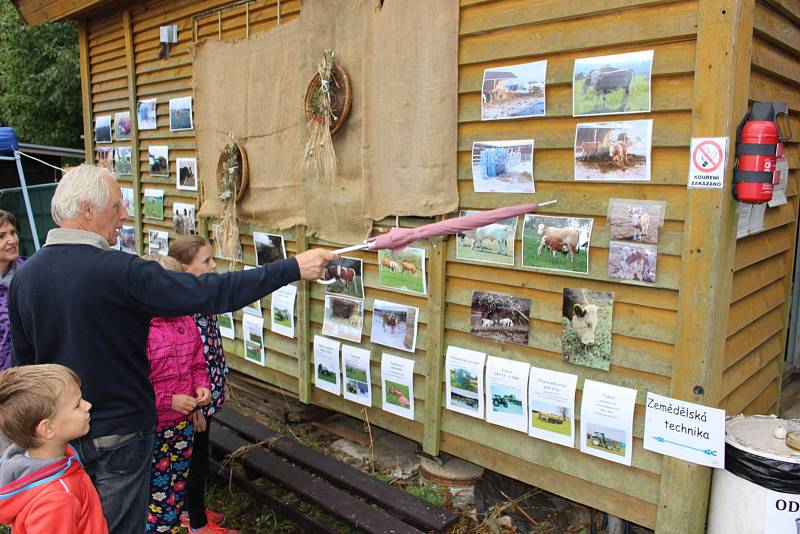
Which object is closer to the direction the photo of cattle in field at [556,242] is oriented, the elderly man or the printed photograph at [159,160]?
the elderly man

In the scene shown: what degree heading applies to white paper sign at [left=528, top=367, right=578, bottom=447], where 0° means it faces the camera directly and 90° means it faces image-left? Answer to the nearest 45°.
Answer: approximately 45°

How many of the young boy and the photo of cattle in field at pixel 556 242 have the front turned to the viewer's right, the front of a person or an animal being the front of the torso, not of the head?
1

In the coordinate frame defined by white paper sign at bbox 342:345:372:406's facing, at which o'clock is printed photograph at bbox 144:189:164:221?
The printed photograph is roughly at 3 o'clock from the white paper sign.

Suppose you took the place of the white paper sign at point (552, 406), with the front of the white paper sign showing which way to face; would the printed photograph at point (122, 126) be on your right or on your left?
on your right

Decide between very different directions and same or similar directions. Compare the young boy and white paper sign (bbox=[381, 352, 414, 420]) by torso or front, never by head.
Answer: very different directions

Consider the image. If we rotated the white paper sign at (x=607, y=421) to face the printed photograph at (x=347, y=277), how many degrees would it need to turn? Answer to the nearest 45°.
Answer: approximately 90° to its right

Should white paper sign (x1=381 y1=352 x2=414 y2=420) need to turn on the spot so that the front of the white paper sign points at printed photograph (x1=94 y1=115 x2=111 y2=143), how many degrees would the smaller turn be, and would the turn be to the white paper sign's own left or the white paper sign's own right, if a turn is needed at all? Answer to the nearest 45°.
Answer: approximately 90° to the white paper sign's own right
